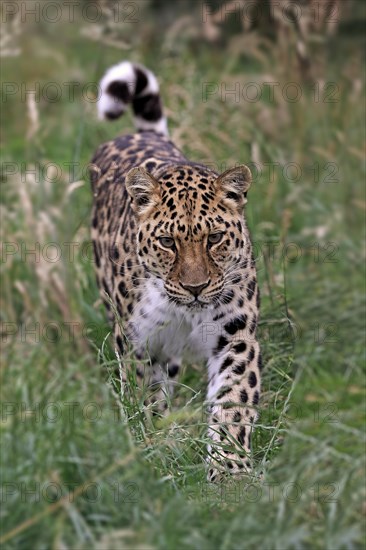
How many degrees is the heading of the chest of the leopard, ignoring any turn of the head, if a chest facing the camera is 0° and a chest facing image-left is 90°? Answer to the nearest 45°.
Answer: approximately 0°
